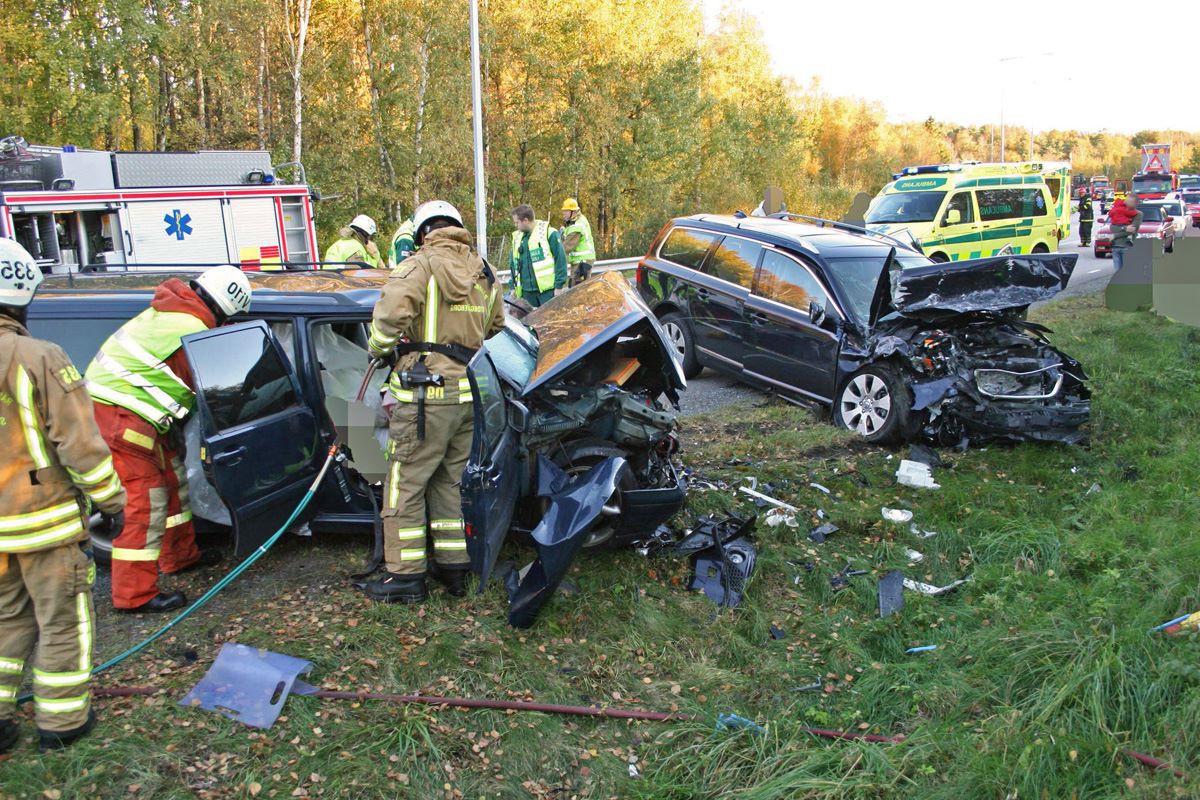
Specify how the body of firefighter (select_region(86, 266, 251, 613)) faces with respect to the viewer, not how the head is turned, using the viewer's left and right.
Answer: facing to the right of the viewer

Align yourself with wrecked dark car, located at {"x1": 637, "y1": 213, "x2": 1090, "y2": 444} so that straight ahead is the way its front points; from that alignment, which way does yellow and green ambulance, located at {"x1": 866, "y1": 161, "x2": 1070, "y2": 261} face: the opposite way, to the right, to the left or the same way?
to the right

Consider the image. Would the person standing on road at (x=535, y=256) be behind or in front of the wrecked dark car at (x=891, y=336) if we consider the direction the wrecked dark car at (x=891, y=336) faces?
behind

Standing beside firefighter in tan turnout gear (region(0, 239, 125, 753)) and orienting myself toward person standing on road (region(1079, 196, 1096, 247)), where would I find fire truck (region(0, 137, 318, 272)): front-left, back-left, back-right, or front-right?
front-left

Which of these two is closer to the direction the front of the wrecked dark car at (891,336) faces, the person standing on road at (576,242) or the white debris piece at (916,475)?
the white debris piece

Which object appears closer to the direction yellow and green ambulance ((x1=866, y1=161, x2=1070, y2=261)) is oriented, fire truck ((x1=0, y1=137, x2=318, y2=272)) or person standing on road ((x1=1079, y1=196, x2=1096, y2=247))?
the fire truck

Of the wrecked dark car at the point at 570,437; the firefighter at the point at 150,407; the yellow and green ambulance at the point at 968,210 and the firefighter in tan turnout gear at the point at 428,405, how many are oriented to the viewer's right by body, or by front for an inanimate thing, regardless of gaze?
2

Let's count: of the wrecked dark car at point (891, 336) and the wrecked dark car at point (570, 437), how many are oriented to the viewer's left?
0

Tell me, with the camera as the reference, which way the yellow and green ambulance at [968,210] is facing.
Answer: facing the viewer and to the left of the viewer

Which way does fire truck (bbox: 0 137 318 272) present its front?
to the viewer's left

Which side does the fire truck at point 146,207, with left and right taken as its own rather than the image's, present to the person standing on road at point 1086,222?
back

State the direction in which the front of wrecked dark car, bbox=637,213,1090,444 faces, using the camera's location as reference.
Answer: facing the viewer and to the right of the viewer
